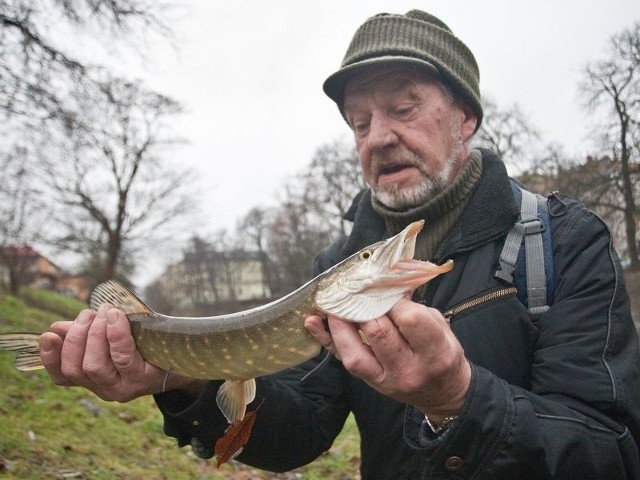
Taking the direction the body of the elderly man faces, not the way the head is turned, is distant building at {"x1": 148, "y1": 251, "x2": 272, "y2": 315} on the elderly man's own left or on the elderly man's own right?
on the elderly man's own right

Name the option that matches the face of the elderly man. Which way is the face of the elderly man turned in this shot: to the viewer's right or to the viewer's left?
to the viewer's left

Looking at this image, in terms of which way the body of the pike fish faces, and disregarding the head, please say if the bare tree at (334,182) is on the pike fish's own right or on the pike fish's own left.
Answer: on the pike fish's own left

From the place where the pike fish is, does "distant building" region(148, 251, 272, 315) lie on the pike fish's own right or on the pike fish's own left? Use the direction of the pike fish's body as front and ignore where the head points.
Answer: on the pike fish's own left

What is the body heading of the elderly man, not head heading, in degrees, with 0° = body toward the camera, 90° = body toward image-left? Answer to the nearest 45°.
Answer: approximately 45°

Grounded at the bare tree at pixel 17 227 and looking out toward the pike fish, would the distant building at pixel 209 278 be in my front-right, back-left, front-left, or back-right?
back-left

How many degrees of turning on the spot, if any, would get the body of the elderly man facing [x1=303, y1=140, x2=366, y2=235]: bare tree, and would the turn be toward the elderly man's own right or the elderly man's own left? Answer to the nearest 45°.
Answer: approximately 135° to the elderly man's own right

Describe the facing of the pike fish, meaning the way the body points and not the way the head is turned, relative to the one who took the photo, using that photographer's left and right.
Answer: facing to the right of the viewer
